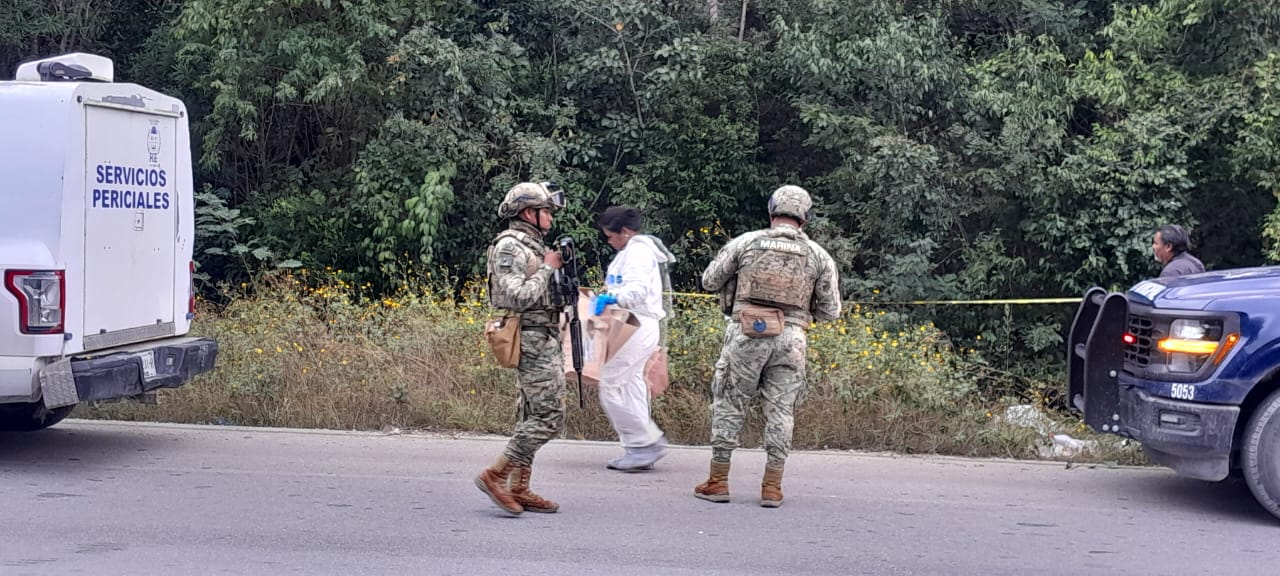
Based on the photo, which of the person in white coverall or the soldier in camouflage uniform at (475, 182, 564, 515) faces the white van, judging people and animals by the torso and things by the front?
the person in white coverall

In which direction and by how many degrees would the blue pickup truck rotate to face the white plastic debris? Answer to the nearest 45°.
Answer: approximately 90° to its right

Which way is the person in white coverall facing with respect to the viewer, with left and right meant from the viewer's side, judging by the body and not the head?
facing to the left of the viewer

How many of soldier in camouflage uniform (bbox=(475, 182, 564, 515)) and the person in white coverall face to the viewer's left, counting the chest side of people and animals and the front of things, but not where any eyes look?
1

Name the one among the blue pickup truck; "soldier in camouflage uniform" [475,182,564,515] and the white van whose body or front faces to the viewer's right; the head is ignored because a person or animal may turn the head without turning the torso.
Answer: the soldier in camouflage uniform

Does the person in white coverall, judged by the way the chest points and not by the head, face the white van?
yes

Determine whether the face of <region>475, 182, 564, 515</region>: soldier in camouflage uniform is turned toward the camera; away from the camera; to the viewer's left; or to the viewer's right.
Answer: to the viewer's right

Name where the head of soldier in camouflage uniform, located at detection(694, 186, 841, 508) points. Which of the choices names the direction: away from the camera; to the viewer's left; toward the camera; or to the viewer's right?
away from the camera

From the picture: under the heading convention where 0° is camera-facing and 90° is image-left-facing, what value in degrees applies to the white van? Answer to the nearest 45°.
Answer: approximately 135°

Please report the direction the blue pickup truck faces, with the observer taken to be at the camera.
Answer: facing the viewer and to the left of the viewer

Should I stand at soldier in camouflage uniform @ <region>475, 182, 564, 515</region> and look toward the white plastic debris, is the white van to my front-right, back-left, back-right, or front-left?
back-left

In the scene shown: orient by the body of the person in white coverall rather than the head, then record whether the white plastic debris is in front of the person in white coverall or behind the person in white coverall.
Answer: behind

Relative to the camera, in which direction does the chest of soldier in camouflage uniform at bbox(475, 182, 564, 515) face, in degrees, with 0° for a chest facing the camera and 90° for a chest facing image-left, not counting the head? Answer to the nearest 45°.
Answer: approximately 270°
